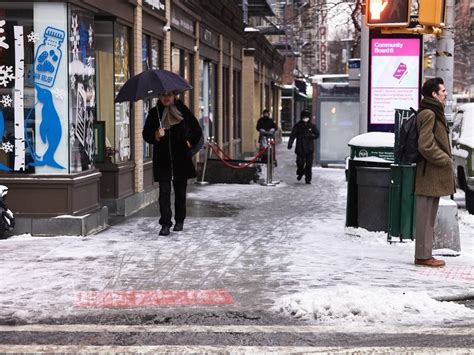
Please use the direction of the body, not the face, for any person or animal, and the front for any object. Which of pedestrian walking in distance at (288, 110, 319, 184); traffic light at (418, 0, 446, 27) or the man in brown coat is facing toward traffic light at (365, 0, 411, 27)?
the pedestrian walking in distance

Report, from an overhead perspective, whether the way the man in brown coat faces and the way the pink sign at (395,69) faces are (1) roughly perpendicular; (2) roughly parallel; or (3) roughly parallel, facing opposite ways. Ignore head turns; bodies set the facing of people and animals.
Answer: roughly perpendicular

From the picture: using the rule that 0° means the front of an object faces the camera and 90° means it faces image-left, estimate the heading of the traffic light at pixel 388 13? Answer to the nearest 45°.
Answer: approximately 0°

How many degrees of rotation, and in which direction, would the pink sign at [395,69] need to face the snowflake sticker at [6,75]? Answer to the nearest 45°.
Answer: approximately 45° to its right

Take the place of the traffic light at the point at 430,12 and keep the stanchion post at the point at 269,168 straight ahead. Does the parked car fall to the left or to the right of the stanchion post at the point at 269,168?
right
